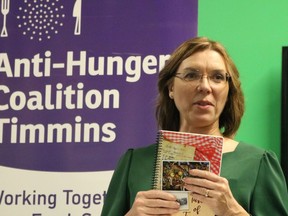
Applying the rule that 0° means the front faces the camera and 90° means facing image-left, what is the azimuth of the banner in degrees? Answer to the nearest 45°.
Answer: approximately 0°

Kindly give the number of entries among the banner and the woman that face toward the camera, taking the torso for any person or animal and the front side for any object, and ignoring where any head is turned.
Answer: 2

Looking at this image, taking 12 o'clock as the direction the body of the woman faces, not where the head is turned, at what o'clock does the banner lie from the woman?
The banner is roughly at 5 o'clock from the woman.

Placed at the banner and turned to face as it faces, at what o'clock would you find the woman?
The woman is roughly at 11 o'clock from the banner.

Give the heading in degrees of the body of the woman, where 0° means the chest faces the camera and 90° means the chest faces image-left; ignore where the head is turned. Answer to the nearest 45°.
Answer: approximately 0°
